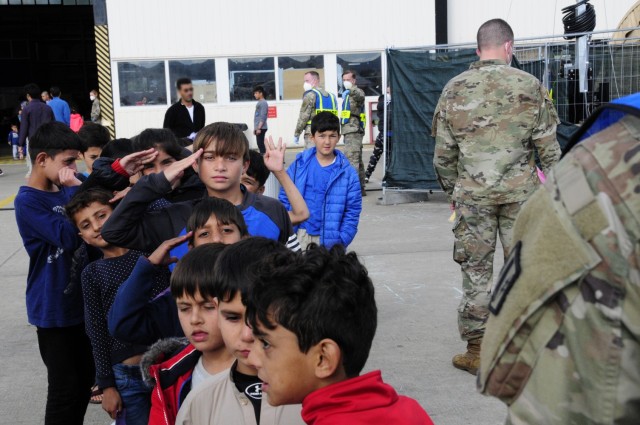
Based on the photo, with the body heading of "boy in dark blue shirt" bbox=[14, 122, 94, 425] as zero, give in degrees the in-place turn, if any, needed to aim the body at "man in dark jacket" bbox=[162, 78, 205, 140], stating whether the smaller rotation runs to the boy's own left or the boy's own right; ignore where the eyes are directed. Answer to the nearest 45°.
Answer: approximately 90° to the boy's own left

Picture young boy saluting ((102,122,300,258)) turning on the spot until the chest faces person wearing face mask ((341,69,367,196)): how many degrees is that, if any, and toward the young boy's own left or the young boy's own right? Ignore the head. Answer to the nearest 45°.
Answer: approximately 180°

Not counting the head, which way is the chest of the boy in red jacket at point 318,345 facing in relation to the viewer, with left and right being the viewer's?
facing to the left of the viewer

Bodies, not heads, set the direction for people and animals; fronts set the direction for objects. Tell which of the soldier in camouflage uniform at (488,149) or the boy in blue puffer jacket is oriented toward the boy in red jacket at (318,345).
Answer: the boy in blue puffer jacket

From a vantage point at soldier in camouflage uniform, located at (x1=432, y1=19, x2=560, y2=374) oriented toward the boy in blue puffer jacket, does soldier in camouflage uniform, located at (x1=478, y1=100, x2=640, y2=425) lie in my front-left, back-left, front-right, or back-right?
back-left

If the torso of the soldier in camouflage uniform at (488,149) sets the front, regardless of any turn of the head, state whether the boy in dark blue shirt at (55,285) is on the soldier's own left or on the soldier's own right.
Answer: on the soldier's own left

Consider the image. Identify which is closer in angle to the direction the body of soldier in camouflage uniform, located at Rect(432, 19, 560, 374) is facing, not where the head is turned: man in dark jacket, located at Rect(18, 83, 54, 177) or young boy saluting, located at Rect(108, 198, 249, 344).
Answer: the man in dark jacket

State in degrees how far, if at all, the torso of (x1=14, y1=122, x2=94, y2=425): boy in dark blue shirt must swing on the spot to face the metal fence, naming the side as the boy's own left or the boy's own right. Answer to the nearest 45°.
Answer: approximately 45° to the boy's own left

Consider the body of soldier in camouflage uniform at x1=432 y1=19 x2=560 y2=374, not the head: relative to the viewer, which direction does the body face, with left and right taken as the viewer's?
facing away from the viewer

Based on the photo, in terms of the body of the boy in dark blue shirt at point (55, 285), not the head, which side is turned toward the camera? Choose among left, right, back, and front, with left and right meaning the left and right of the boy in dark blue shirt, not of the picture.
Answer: right

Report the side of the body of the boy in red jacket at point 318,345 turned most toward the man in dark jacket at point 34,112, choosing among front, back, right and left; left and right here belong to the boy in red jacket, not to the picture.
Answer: right

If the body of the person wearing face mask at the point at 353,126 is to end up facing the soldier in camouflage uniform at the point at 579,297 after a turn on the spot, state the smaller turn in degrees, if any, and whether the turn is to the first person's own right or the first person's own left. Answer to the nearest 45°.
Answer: approximately 45° to the first person's own left

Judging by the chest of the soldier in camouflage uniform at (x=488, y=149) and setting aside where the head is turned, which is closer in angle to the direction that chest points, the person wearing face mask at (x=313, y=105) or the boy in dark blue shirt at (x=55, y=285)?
the person wearing face mask
